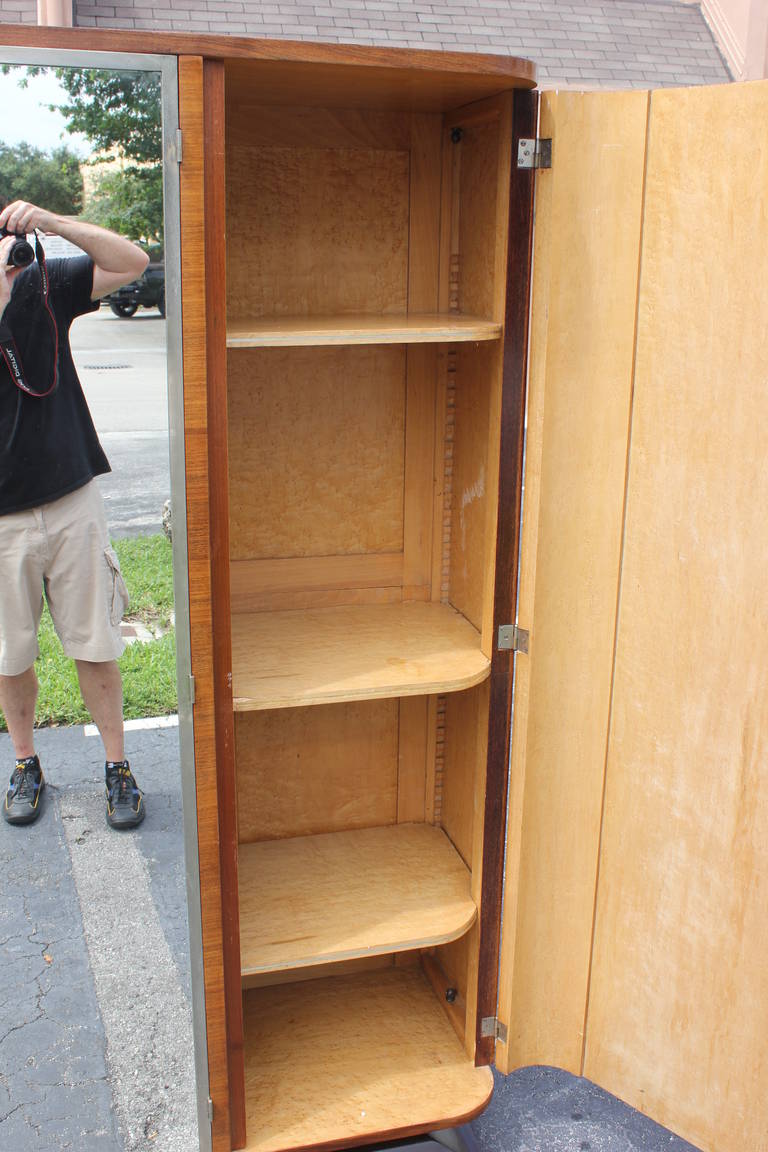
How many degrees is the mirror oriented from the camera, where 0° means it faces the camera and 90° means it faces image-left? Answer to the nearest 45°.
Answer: approximately 0°
